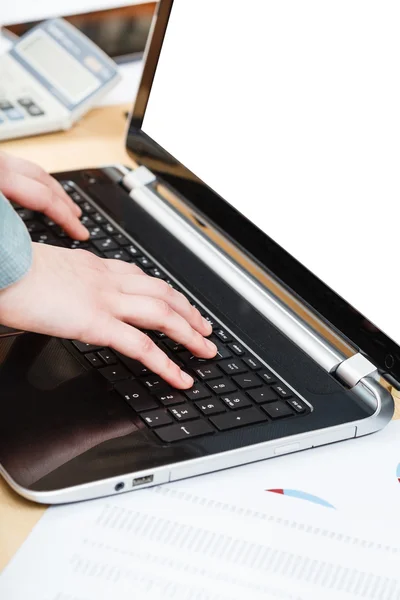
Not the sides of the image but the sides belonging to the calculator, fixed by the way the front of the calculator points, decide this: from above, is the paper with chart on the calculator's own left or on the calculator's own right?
on the calculator's own left

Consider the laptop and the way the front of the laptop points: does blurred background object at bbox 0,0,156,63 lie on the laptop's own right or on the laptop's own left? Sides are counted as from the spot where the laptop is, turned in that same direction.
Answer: on the laptop's own right

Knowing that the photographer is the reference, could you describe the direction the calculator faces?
facing the viewer and to the left of the viewer

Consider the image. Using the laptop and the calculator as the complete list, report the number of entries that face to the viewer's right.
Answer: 0
